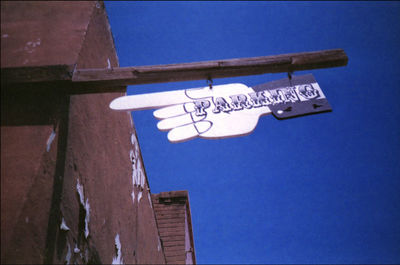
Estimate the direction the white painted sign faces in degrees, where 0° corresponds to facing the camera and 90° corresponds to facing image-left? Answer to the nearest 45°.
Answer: approximately 0°
